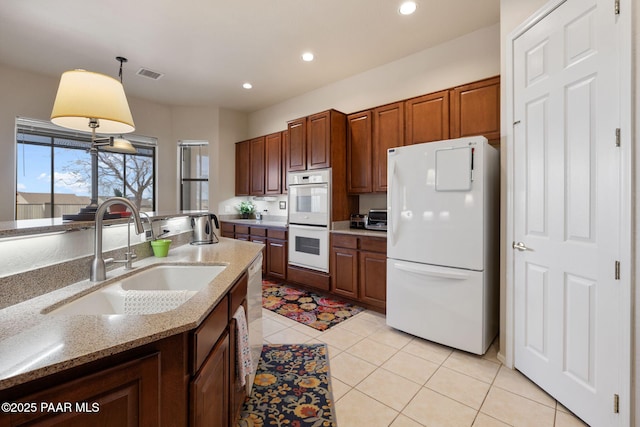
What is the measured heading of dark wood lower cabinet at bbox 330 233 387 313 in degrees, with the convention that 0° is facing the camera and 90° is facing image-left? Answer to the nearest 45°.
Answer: approximately 45°

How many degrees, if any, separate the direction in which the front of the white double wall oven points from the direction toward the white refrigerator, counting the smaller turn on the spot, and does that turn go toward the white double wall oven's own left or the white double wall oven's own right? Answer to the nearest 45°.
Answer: approximately 90° to the white double wall oven's own left

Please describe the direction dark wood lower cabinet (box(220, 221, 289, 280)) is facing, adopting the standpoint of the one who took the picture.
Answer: facing the viewer and to the left of the viewer

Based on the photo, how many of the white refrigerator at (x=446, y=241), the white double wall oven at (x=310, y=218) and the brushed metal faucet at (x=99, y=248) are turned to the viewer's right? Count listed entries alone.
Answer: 1

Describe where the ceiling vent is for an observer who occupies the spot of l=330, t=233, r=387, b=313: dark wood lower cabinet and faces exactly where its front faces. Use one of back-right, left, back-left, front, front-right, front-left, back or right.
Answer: front-right

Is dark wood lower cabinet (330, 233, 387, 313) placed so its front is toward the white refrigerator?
no

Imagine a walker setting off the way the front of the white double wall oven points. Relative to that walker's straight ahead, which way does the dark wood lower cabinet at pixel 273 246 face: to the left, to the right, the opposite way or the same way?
the same way

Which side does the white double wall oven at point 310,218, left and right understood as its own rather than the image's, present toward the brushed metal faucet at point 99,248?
front

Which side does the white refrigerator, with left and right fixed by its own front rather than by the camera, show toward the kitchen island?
front

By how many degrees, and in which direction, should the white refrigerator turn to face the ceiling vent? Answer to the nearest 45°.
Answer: approximately 45° to its right

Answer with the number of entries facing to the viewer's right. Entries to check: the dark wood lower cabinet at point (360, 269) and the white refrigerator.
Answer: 0

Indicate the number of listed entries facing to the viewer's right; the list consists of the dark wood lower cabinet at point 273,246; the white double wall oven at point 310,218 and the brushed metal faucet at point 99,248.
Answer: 1

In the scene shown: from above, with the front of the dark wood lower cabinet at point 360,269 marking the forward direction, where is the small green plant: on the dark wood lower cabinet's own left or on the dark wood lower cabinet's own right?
on the dark wood lower cabinet's own right

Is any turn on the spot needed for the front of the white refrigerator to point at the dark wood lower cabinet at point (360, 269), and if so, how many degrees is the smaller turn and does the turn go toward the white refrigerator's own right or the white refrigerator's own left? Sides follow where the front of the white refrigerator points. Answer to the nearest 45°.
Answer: approximately 90° to the white refrigerator's own right

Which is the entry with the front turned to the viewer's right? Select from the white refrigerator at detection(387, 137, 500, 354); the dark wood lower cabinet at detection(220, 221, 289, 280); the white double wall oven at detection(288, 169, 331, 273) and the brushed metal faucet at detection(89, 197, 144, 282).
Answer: the brushed metal faucet

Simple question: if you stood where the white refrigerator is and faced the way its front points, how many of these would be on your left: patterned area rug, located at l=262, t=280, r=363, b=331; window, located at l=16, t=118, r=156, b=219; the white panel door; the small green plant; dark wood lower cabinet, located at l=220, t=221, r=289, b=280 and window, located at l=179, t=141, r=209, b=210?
1
